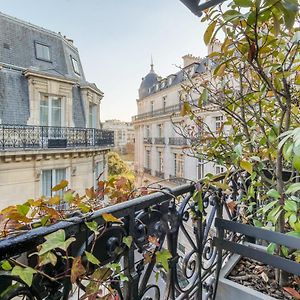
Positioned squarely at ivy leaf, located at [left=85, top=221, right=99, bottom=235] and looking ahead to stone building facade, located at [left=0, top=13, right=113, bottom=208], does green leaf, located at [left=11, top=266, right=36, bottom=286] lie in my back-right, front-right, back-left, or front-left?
back-left

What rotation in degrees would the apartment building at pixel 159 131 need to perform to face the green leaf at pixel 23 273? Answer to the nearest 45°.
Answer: approximately 45° to its left

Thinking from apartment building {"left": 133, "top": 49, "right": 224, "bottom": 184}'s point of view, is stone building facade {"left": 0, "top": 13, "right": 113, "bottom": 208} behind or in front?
in front

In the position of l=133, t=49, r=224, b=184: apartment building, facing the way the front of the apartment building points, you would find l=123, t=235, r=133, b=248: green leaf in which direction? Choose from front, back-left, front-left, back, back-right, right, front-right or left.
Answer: front-left

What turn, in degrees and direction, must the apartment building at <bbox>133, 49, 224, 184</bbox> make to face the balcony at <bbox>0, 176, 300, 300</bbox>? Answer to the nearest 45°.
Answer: approximately 45° to its left

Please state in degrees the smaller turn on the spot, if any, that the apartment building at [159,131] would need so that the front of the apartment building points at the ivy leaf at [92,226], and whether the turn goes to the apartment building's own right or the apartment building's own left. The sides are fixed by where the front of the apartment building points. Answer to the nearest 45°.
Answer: approximately 45° to the apartment building's own left

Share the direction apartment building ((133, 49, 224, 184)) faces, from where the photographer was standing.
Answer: facing the viewer and to the left of the viewer
